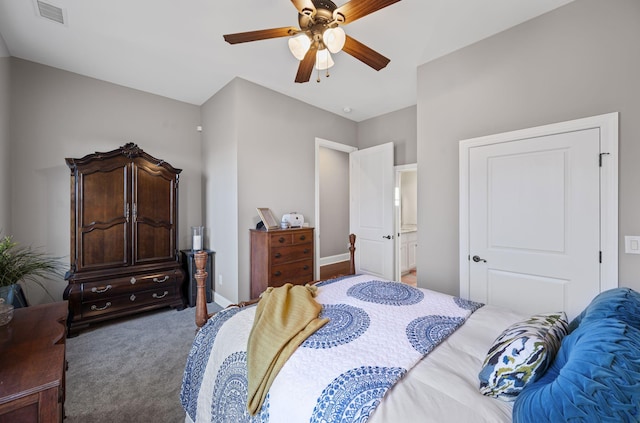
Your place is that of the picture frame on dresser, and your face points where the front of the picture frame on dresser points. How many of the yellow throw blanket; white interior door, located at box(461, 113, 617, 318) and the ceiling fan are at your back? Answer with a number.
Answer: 0

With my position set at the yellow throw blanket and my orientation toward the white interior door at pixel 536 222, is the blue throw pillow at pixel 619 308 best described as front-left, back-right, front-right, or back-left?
front-right

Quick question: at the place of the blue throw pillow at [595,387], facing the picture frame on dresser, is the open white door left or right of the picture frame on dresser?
right

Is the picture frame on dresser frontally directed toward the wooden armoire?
no

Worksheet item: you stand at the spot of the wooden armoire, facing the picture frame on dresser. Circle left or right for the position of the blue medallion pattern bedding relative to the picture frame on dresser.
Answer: right

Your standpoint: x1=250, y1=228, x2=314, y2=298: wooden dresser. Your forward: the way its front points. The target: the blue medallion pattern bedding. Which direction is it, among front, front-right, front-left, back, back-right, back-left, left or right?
front-right

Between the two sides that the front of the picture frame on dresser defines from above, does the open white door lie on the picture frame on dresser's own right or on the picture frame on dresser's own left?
on the picture frame on dresser's own left

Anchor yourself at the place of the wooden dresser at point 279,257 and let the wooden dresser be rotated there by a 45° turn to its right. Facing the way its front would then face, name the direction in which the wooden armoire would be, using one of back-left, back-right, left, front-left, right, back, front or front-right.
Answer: right

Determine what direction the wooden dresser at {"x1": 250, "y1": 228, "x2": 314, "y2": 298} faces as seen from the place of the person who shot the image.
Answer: facing the viewer and to the right of the viewer

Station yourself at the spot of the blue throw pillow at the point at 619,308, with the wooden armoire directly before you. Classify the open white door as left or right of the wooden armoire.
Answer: right

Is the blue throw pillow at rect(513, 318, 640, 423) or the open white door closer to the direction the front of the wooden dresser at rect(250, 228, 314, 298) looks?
the blue throw pillow

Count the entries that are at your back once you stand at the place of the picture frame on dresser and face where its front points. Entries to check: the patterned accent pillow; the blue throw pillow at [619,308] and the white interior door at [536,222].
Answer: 0

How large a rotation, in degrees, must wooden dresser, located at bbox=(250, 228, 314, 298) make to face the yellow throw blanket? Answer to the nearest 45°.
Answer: approximately 45° to its right

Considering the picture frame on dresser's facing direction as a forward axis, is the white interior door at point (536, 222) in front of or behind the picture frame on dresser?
in front

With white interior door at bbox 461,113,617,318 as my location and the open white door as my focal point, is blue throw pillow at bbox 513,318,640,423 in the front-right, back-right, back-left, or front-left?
back-left

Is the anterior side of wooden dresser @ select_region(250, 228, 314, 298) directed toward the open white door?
no
